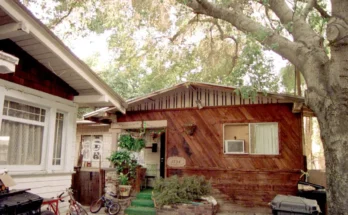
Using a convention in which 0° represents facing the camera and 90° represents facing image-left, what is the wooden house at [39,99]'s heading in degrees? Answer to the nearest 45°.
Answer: approximately 315°

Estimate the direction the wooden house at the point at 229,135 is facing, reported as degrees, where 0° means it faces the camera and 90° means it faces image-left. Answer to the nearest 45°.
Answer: approximately 0°

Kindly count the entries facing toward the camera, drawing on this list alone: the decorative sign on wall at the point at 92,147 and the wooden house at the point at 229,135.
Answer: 2

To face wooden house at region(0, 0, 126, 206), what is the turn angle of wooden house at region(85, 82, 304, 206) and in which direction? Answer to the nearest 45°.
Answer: approximately 45° to its right
